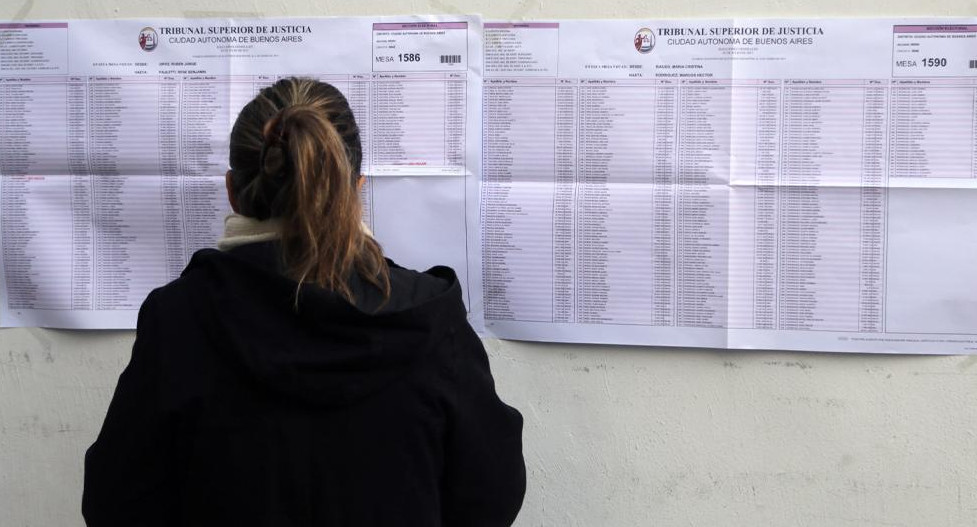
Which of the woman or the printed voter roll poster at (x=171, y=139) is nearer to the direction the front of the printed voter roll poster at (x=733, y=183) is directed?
the woman

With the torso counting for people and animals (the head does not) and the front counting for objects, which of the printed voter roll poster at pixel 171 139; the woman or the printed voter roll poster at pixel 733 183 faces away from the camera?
the woman

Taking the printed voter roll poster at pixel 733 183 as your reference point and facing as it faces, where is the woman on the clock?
The woman is roughly at 1 o'clock from the printed voter roll poster.

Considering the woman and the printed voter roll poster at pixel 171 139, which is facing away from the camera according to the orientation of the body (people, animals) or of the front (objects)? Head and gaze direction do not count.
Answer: the woman

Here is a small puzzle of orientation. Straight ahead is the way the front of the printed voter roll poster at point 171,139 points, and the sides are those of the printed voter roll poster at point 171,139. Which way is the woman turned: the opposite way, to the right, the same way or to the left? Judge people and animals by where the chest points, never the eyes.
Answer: the opposite way

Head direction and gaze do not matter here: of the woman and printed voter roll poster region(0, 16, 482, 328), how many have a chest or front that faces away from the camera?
1

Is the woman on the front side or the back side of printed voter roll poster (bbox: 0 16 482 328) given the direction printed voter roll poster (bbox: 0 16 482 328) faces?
on the front side

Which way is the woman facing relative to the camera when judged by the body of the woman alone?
away from the camera

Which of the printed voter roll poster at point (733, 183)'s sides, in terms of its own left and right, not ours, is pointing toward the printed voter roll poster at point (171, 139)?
right

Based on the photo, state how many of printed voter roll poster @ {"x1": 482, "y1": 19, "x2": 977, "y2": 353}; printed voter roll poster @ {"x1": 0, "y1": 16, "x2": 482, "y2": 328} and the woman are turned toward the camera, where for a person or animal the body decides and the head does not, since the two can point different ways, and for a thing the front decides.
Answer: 2

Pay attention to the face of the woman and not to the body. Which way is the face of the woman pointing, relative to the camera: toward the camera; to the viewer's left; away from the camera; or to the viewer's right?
away from the camera

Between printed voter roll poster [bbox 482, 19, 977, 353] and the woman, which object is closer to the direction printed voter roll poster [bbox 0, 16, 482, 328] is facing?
the woman

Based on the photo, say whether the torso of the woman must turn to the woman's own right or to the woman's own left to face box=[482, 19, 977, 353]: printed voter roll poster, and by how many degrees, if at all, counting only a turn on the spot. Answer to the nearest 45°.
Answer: approximately 45° to the woman's own right
